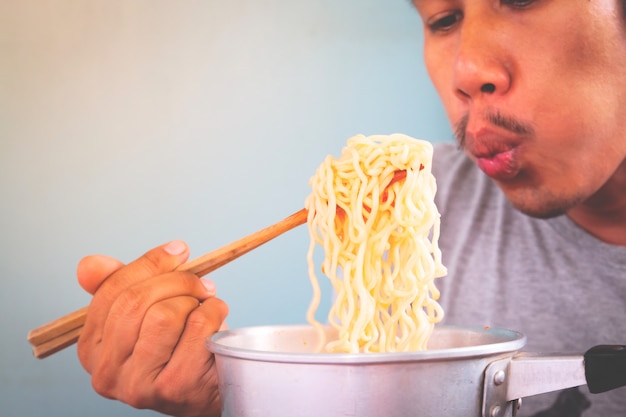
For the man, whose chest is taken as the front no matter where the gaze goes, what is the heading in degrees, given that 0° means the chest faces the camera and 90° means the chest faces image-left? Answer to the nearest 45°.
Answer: approximately 45°
